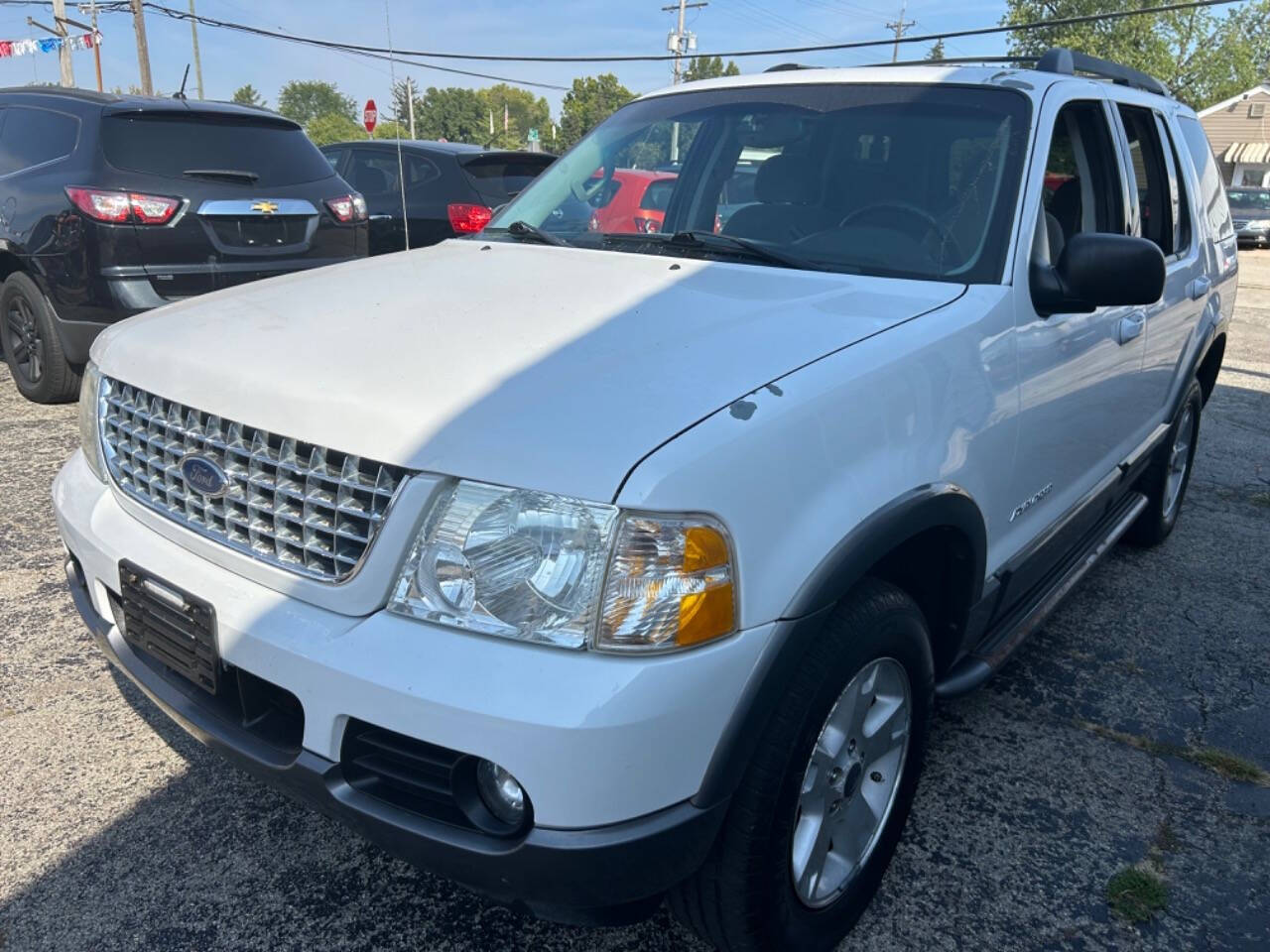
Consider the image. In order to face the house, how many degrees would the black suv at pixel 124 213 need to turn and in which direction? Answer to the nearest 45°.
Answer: approximately 90° to its right

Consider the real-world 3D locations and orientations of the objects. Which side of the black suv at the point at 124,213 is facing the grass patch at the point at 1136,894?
back

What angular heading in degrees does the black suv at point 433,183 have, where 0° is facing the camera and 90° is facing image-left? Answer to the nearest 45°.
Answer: approximately 135°

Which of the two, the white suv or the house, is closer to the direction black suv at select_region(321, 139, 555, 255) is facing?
the house

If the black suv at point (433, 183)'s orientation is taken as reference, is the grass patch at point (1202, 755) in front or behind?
behind

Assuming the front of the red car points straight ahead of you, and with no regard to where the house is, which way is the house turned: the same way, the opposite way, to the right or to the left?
to the left

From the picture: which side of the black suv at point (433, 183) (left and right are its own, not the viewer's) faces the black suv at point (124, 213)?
left

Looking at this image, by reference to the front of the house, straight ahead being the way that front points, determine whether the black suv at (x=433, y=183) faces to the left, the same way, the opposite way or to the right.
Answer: to the right
